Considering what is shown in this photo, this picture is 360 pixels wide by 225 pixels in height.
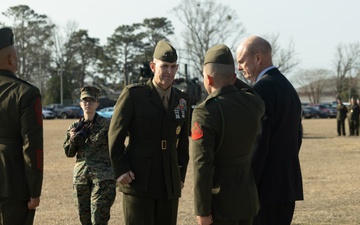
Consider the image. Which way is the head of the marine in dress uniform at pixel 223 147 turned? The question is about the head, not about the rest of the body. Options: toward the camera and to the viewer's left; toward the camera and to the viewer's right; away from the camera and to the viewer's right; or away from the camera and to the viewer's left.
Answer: away from the camera and to the viewer's left

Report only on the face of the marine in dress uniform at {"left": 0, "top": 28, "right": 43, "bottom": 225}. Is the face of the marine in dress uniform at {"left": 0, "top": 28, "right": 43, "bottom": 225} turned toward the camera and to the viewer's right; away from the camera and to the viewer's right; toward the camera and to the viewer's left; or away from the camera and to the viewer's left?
away from the camera and to the viewer's right

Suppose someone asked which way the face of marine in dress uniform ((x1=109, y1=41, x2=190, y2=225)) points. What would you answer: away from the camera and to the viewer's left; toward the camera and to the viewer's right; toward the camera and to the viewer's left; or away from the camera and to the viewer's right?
toward the camera and to the viewer's right

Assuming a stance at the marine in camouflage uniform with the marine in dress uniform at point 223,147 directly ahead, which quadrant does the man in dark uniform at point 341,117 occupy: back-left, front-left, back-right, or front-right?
back-left

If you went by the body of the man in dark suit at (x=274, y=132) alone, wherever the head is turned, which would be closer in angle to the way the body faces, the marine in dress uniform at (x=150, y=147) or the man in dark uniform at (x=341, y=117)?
the marine in dress uniform

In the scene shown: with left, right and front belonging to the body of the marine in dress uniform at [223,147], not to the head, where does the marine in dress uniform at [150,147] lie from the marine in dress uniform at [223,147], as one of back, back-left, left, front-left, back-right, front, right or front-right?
front

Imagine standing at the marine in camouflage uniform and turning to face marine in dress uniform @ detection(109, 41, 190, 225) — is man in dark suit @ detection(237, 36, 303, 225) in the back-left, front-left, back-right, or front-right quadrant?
front-left

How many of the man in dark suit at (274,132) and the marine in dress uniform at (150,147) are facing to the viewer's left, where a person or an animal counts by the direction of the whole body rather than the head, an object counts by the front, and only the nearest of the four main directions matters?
1

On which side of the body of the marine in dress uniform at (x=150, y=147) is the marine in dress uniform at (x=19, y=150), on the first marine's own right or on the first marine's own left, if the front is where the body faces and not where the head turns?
on the first marine's own right

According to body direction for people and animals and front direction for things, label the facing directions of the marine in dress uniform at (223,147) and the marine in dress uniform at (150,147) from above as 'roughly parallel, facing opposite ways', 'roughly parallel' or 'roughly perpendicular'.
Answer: roughly parallel, facing opposite ways

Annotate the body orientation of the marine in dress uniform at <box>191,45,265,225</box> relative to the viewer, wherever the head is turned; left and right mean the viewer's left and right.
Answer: facing away from the viewer and to the left of the viewer

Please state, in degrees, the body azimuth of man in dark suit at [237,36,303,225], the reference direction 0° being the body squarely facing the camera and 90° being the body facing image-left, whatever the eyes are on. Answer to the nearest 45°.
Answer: approximately 90°

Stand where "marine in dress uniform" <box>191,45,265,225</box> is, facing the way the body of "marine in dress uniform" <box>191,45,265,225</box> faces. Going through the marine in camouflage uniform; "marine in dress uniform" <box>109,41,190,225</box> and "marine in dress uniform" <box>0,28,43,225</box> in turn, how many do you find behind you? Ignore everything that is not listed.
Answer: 0

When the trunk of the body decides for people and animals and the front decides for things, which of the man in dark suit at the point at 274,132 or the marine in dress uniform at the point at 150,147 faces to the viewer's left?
the man in dark suit

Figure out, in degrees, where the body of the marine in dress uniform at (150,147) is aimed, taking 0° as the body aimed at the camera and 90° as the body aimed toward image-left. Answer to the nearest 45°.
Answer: approximately 315°

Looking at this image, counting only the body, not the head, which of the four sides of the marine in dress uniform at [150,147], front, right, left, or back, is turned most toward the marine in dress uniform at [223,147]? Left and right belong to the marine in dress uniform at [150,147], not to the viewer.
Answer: front

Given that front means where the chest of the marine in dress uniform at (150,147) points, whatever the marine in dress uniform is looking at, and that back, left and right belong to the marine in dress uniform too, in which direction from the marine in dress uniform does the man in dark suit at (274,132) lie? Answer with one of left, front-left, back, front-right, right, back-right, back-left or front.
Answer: front-left
